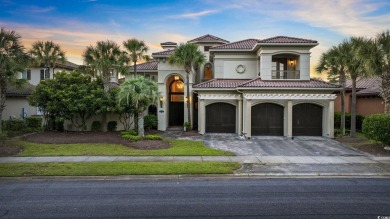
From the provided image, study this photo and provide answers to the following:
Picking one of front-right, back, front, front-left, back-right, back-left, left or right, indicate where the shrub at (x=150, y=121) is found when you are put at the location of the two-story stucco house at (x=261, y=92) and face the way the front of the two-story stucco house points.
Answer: right

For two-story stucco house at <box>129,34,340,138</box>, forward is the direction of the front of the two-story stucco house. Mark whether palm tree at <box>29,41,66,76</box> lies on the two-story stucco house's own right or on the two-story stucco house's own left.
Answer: on the two-story stucco house's own right

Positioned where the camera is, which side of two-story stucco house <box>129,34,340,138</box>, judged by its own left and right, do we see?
front

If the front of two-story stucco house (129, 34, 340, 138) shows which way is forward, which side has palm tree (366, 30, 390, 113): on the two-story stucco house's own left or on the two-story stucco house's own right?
on the two-story stucco house's own left

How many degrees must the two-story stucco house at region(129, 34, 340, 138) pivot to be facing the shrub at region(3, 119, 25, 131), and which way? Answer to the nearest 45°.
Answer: approximately 90° to its right

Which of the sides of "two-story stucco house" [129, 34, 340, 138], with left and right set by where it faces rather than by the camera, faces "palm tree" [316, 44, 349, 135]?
left

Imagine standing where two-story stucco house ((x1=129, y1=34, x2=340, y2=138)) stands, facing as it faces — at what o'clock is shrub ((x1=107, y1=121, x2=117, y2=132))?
The shrub is roughly at 3 o'clock from the two-story stucco house.

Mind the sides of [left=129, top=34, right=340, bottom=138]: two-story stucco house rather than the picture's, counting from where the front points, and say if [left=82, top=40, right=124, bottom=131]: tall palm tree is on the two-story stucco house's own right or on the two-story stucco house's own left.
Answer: on the two-story stucco house's own right

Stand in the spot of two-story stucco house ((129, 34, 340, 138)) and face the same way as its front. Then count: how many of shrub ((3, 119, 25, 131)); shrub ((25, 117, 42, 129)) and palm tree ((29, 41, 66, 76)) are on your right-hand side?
3

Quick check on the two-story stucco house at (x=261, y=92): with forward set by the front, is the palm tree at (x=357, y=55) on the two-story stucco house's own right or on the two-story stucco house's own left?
on the two-story stucco house's own left

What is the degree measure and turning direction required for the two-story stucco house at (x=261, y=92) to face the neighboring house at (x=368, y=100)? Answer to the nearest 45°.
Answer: approximately 135° to its left

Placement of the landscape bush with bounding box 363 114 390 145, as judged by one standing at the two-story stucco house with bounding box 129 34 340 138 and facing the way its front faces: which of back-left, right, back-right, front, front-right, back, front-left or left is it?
front-left

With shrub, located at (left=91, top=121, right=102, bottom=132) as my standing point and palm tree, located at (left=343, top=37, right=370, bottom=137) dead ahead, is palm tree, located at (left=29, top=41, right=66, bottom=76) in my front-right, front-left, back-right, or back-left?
back-left

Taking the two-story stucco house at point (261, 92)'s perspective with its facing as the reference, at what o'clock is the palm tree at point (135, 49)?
The palm tree is roughly at 3 o'clock from the two-story stucco house.

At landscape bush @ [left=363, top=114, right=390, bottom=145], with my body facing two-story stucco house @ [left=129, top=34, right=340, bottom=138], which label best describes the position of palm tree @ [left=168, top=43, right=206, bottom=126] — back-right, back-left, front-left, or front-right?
front-left

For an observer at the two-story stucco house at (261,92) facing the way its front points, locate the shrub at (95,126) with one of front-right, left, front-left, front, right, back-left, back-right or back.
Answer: right
